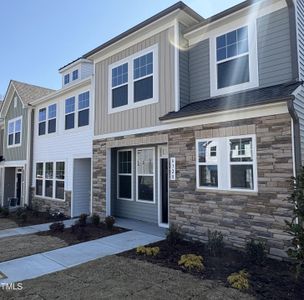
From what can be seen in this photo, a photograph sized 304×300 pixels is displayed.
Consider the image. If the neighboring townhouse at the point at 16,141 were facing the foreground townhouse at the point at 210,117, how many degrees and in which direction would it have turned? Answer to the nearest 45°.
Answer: approximately 45° to its left

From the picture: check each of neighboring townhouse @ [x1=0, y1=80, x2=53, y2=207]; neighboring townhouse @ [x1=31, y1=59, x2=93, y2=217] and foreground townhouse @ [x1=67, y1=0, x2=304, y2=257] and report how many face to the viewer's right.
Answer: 0

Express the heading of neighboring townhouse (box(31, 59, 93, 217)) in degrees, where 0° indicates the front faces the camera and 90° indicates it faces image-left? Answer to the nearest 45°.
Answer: approximately 45°

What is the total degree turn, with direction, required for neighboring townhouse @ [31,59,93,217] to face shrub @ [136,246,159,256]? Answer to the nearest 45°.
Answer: approximately 45° to its left

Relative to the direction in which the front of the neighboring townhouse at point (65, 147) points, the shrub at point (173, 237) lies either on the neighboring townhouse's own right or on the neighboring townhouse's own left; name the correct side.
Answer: on the neighboring townhouse's own left

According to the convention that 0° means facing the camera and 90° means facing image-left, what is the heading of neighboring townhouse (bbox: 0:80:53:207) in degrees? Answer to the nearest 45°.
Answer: approximately 45°

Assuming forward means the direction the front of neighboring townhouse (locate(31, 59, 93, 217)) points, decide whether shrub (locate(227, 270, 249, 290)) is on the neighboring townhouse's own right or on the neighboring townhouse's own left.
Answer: on the neighboring townhouse's own left

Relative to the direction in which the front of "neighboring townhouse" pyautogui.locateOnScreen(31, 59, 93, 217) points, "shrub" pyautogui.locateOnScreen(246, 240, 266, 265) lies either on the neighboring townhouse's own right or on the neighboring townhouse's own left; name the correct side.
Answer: on the neighboring townhouse's own left

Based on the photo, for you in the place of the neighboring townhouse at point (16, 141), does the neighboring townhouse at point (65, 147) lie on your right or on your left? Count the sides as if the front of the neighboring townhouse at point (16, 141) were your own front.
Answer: on your left

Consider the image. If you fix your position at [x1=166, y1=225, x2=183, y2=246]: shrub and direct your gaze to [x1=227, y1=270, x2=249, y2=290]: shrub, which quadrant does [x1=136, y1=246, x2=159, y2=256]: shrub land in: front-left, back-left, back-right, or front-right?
front-right

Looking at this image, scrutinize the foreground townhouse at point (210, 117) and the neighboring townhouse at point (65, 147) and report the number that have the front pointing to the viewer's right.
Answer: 0

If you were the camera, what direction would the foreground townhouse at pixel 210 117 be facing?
facing the viewer and to the left of the viewer
